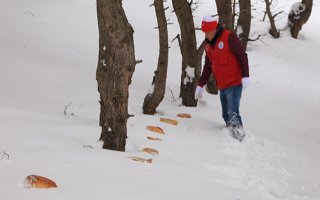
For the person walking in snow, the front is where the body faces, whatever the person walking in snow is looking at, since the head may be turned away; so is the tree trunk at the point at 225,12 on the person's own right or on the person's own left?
on the person's own right

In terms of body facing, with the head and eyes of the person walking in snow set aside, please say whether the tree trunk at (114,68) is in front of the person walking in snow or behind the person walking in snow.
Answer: in front

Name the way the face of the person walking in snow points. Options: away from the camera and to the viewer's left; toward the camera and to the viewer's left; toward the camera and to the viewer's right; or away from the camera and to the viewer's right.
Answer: toward the camera and to the viewer's left

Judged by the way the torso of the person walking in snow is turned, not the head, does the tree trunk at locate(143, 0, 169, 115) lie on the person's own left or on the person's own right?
on the person's own right

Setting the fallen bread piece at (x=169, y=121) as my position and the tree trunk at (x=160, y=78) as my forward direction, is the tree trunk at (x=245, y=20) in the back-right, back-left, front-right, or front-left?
front-right

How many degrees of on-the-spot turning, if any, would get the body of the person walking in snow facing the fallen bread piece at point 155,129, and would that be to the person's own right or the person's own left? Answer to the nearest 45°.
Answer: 0° — they already face it

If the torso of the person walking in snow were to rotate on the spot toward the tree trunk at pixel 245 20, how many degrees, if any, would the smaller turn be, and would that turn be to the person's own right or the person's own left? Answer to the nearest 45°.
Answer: approximately 135° to the person's own right

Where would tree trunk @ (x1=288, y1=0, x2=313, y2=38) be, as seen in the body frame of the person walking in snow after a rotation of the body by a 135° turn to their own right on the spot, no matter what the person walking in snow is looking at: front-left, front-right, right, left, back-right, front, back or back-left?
front

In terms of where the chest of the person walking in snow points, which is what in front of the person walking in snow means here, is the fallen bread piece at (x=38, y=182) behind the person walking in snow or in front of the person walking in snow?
in front
